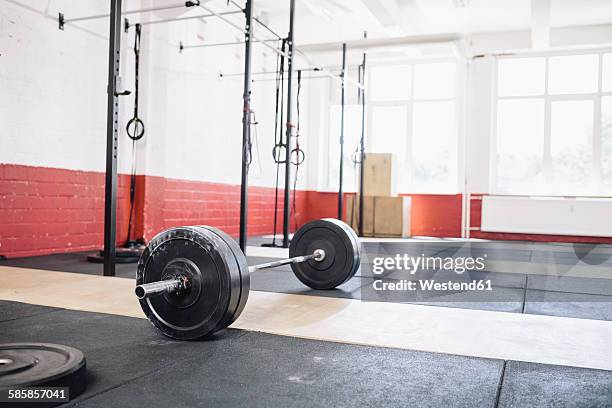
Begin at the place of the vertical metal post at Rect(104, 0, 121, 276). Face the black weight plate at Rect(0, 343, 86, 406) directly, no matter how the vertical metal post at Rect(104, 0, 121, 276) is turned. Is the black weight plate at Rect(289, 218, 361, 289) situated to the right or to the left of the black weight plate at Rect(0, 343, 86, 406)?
left

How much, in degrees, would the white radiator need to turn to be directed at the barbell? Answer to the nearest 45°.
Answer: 0° — it already faces it

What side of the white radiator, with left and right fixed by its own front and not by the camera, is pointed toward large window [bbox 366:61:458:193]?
right

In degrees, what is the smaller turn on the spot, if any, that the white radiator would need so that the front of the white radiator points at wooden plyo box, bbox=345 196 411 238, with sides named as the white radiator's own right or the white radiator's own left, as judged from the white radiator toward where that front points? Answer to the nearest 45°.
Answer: approximately 90° to the white radiator's own right

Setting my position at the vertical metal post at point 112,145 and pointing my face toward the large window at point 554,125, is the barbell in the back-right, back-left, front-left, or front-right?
back-right

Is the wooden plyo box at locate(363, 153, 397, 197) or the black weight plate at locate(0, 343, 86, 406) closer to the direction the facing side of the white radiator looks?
the black weight plate

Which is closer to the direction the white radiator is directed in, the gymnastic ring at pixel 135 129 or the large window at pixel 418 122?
the gymnastic ring

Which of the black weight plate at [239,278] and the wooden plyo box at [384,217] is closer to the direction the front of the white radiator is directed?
the black weight plate
